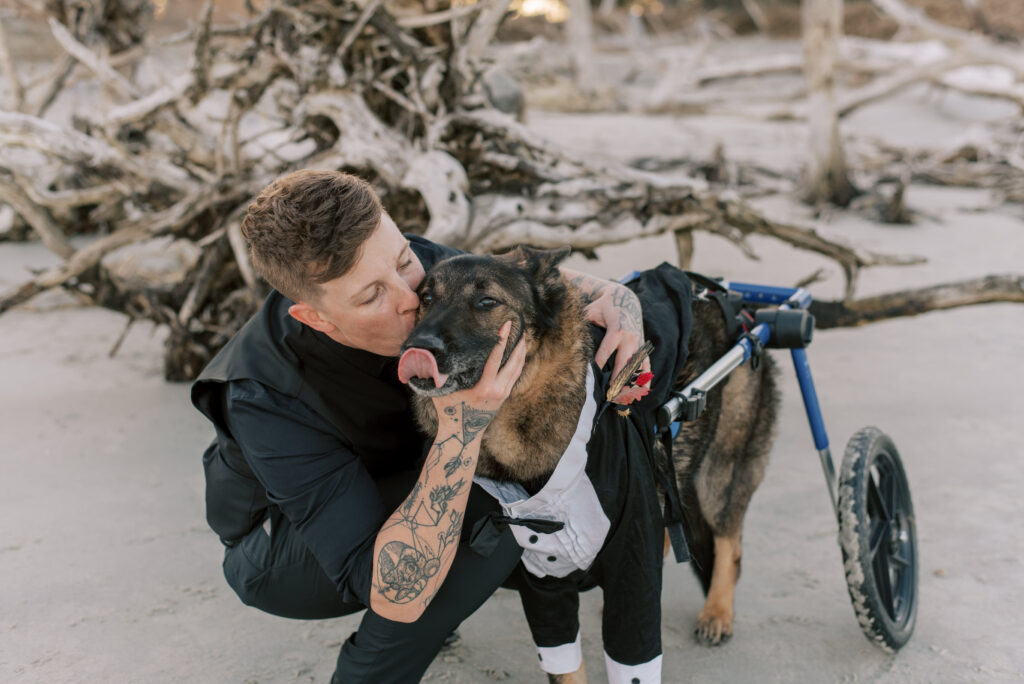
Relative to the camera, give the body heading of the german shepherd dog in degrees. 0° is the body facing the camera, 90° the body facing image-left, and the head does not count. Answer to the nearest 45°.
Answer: approximately 45°

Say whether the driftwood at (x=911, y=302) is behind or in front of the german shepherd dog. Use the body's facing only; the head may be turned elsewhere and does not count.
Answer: behind

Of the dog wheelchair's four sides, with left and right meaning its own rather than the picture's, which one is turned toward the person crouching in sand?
front
